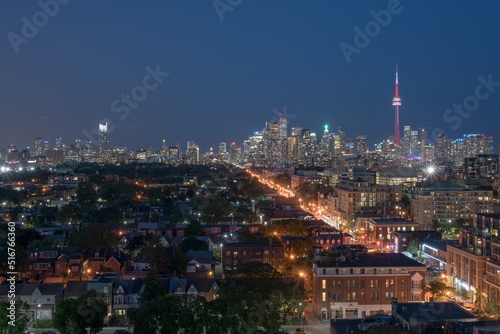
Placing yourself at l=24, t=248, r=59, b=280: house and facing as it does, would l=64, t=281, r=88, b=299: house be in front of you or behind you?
in front

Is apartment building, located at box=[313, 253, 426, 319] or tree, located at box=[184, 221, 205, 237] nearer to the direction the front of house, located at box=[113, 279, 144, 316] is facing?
the apartment building

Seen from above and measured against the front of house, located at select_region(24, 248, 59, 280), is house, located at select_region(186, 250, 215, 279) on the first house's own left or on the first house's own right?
on the first house's own left

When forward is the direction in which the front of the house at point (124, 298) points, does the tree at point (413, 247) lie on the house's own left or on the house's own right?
on the house's own left

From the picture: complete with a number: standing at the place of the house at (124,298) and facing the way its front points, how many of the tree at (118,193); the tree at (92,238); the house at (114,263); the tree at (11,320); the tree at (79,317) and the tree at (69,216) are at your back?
4

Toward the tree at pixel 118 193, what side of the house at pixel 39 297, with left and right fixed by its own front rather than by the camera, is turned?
back

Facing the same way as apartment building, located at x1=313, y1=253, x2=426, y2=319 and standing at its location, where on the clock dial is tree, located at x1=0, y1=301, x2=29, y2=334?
The tree is roughly at 2 o'clock from the apartment building.

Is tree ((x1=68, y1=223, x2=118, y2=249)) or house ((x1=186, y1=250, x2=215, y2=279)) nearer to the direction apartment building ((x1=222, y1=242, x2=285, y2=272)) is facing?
the house

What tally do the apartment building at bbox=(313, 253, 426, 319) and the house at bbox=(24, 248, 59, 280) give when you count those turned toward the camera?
2

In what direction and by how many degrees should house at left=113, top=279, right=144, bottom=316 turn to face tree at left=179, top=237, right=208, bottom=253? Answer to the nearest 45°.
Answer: approximately 135° to its left

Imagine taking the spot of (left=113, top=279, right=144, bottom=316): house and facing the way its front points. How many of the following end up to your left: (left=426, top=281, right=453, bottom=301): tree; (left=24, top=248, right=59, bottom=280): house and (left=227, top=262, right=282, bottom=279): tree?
2
